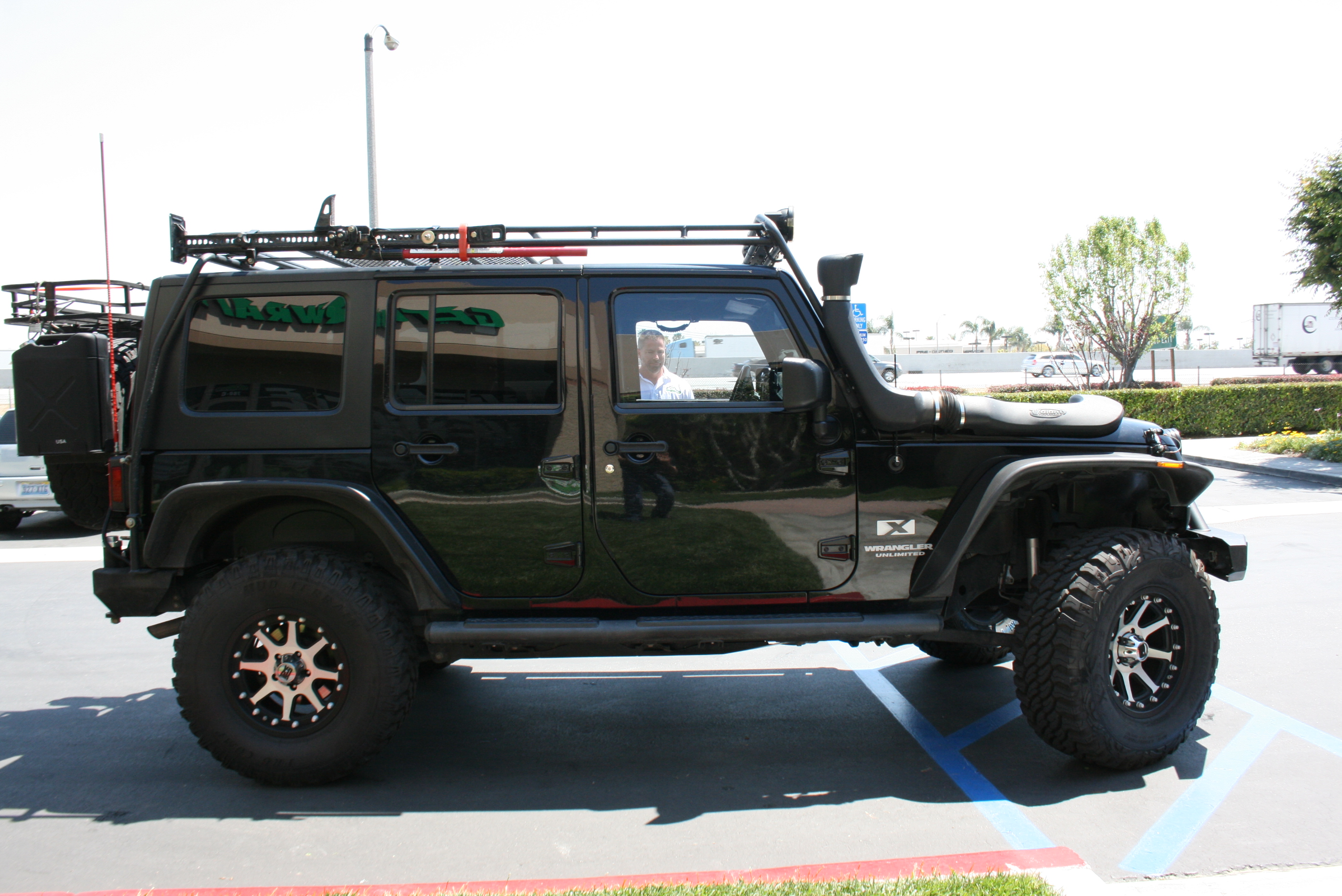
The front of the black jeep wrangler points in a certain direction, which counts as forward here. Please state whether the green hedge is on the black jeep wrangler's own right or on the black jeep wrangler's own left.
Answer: on the black jeep wrangler's own left

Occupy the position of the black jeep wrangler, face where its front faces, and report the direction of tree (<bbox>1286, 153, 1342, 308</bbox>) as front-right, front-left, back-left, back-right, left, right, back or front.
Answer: front-left

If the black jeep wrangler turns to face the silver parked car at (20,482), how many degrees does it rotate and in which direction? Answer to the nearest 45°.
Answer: approximately 135° to its left

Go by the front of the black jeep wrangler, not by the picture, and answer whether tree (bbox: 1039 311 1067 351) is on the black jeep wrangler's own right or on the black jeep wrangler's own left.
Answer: on the black jeep wrangler's own left

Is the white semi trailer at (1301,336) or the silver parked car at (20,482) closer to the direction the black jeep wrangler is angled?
the white semi trailer

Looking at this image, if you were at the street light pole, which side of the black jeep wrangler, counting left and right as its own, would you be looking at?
left

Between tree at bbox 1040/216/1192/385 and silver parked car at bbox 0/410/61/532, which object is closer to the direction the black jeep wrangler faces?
the tree

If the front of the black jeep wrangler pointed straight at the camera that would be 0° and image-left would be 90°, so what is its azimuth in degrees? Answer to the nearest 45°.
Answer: approximately 270°

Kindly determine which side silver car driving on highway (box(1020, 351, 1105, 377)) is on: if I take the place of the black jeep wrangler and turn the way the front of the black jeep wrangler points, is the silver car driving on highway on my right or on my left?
on my left
